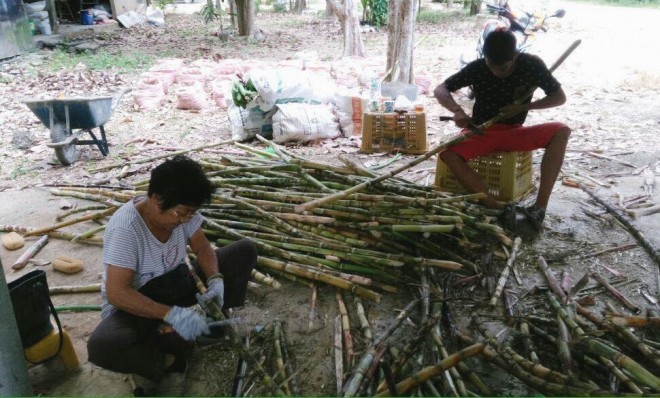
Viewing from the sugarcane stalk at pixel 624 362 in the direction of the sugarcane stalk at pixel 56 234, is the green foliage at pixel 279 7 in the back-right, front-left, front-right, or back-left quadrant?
front-right

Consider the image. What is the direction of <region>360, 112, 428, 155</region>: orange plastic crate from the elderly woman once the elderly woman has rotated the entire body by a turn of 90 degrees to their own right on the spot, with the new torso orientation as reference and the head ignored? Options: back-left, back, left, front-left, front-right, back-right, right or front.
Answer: back

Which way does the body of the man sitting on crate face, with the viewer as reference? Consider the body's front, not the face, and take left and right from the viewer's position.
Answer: facing the viewer

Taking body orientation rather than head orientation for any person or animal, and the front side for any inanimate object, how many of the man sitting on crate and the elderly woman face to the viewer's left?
0

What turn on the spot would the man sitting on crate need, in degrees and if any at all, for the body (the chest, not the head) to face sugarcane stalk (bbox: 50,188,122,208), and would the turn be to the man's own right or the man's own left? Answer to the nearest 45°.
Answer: approximately 90° to the man's own right

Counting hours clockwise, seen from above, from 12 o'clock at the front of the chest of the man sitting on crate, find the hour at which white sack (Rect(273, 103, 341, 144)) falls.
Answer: The white sack is roughly at 4 o'clock from the man sitting on crate.

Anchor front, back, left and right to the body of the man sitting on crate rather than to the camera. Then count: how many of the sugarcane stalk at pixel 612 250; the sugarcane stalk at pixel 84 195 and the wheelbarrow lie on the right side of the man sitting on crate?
2

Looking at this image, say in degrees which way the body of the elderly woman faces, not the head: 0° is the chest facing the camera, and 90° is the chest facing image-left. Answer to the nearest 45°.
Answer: approximately 315°

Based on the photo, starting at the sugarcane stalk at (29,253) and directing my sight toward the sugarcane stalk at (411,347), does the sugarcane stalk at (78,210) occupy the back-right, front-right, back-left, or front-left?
back-left

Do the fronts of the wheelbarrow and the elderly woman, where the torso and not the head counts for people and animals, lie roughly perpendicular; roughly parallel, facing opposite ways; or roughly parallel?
roughly perpendicular

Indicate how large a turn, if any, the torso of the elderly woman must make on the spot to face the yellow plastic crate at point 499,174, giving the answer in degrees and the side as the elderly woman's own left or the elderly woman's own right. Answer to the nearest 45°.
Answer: approximately 45° to the elderly woman's own left

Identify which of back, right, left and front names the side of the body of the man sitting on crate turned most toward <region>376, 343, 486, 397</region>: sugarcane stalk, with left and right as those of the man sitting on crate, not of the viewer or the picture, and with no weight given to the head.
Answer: front

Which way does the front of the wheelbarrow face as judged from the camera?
facing the viewer and to the left of the viewer

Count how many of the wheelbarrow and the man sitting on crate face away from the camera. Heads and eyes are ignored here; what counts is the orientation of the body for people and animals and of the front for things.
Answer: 0

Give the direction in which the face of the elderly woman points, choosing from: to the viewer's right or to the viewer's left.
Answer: to the viewer's right

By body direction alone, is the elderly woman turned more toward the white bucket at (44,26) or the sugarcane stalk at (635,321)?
the sugarcane stalk

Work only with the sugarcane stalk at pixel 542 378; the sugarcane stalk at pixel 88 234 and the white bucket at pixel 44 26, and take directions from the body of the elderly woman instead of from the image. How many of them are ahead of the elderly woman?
1

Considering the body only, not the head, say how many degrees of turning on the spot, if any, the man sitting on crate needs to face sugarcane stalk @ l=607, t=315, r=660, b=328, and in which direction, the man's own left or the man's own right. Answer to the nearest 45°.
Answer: approximately 45° to the man's own left

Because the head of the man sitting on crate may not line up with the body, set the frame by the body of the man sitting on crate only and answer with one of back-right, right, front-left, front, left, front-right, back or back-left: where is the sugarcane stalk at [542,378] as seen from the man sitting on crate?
front
